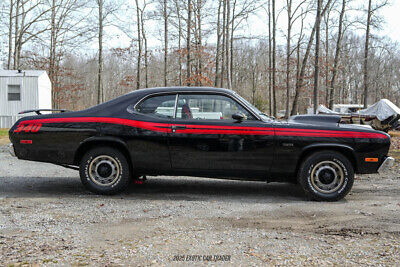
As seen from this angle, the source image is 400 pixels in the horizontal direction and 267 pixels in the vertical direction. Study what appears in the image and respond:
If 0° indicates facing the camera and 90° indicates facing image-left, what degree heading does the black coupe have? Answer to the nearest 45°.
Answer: approximately 270°

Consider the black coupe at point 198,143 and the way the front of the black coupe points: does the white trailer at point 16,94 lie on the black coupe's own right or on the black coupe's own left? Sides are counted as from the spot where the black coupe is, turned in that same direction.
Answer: on the black coupe's own left

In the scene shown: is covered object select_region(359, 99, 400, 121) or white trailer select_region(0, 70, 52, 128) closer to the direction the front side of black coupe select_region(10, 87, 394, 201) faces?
the covered object

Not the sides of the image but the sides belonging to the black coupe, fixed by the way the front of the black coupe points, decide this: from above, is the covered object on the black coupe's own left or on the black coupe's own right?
on the black coupe's own left
